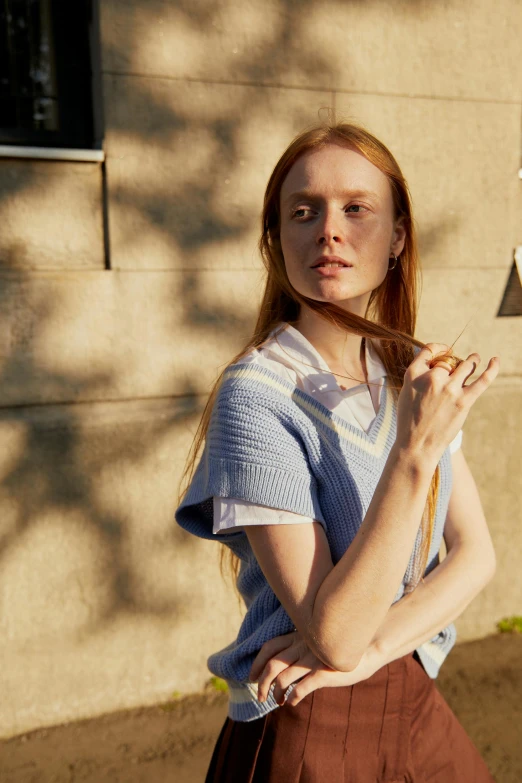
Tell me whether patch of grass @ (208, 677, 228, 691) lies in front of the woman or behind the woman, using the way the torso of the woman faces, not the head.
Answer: behind

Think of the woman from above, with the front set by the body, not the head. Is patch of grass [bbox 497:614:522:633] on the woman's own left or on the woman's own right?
on the woman's own left

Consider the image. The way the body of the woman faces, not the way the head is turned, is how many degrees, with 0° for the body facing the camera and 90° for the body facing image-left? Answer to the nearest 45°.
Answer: approximately 315°
